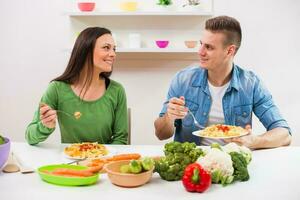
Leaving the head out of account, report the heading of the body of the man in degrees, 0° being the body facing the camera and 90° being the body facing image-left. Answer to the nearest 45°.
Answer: approximately 0°

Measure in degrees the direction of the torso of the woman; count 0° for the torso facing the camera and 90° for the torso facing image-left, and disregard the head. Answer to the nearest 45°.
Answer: approximately 0°

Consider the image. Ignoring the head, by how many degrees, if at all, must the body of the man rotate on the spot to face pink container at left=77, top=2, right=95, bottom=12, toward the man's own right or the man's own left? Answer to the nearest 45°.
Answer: approximately 135° to the man's own right

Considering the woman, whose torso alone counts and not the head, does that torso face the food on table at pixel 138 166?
yes

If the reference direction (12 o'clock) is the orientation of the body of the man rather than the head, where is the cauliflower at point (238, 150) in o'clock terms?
The cauliflower is roughly at 12 o'clock from the man.
